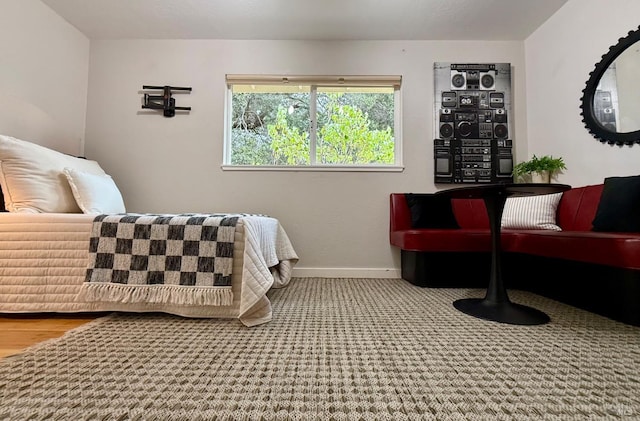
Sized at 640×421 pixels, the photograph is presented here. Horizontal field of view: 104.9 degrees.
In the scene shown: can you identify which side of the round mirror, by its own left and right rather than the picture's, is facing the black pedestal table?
front

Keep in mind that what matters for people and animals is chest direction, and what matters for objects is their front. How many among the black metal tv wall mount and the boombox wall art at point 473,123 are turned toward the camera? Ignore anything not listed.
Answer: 2

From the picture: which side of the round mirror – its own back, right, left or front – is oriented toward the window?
front

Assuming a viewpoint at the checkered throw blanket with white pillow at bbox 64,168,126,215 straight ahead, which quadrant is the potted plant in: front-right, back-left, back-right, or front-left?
back-right

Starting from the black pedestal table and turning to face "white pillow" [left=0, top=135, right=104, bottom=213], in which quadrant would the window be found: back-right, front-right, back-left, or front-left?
front-right

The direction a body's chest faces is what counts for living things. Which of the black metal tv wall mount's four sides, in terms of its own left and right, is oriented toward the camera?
front

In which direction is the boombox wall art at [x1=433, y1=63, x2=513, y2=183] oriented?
toward the camera

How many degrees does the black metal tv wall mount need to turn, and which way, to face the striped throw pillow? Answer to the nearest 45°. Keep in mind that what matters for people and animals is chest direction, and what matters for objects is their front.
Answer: approximately 45° to its left

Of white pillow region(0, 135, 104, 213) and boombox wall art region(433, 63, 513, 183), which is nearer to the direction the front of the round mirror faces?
the white pillow
